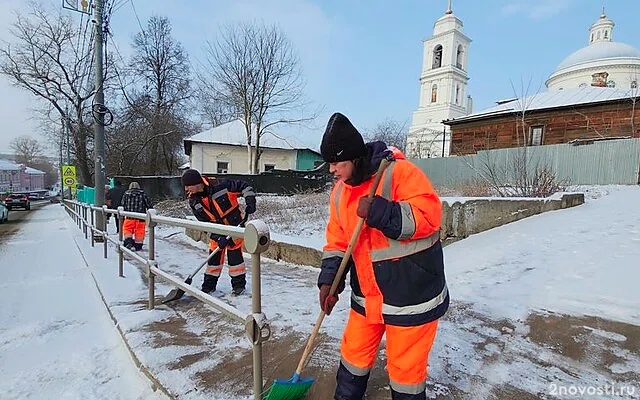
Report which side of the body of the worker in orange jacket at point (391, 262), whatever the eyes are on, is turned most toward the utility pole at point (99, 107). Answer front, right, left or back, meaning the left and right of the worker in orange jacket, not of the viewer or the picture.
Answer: right

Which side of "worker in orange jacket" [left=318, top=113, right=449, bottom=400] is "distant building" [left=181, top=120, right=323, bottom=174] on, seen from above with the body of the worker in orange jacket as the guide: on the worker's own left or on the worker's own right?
on the worker's own right

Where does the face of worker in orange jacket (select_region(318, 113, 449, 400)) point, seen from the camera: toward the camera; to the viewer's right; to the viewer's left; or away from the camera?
to the viewer's left

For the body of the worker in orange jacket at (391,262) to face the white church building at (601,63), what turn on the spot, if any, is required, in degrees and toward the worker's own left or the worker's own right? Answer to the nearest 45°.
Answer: approximately 180°

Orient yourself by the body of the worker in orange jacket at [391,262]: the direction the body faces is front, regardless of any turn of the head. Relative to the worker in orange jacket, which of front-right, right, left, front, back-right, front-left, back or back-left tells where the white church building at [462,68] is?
back-right

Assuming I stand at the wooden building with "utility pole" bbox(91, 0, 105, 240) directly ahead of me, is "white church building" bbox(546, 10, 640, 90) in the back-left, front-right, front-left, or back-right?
back-right

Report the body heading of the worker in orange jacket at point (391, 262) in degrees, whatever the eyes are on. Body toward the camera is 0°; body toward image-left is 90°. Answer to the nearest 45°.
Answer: approximately 45°

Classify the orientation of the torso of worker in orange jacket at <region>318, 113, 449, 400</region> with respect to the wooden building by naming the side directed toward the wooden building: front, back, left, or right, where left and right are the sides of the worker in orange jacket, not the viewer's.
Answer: back

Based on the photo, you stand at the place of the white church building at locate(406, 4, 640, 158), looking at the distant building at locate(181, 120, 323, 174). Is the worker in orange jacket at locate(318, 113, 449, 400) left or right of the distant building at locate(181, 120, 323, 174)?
left

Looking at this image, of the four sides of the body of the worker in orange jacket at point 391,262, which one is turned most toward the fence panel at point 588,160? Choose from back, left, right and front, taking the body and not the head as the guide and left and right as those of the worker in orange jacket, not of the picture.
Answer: back

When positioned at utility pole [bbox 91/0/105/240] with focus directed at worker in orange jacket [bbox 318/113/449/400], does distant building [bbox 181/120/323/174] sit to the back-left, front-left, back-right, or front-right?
back-left
